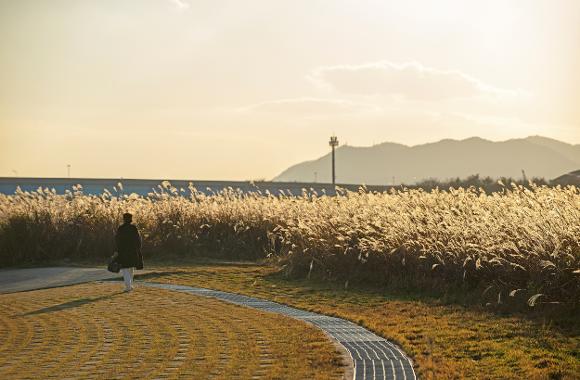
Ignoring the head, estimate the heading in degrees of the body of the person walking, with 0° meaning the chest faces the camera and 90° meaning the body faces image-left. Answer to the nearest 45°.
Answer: approximately 180°
